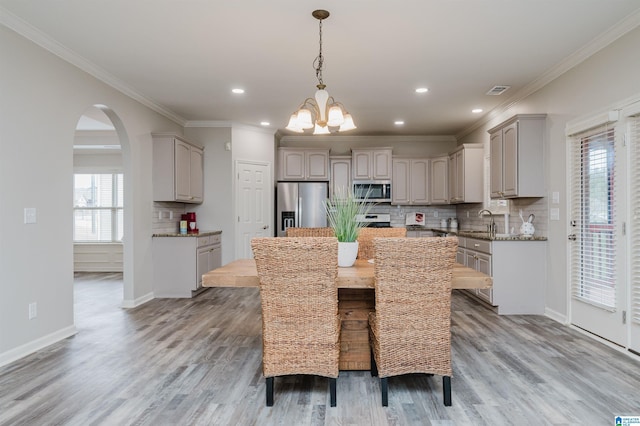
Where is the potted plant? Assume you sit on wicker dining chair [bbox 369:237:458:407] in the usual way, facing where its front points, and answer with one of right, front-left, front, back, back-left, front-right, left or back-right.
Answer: front-left

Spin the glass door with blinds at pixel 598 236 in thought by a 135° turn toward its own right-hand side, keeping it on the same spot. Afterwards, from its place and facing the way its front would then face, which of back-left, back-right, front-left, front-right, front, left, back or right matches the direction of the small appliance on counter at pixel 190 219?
left

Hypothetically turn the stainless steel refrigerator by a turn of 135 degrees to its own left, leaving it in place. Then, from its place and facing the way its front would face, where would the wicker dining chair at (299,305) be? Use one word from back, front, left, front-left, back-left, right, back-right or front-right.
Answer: back-right

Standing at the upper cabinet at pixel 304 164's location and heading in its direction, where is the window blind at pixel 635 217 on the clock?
The window blind is roughly at 11 o'clock from the upper cabinet.

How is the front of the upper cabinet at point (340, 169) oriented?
toward the camera

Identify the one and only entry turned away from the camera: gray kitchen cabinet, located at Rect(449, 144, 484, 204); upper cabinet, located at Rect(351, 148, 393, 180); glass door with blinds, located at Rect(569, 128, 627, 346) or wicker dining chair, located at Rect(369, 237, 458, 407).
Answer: the wicker dining chair

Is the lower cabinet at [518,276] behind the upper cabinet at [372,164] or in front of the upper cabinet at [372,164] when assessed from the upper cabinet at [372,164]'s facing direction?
in front

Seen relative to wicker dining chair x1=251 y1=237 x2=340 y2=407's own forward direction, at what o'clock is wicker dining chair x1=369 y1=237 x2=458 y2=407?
wicker dining chair x1=369 y1=237 x2=458 y2=407 is roughly at 3 o'clock from wicker dining chair x1=251 y1=237 x2=340 y2=407.

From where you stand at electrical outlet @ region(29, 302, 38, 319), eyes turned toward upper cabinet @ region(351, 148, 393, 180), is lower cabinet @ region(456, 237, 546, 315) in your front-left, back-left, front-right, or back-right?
front-right

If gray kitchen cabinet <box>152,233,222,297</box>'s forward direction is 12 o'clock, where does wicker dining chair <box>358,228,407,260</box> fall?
The wicker dining chair is roughly at 2 o'clock from the gray kitchen cabinet.

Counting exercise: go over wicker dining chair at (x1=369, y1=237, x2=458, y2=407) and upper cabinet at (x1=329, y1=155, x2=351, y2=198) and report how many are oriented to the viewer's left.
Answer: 0

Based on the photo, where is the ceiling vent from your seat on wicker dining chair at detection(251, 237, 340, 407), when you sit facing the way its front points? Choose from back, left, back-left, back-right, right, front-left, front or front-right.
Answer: front-right

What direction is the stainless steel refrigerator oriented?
toward the camera

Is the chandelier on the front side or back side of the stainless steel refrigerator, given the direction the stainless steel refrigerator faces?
on the front side

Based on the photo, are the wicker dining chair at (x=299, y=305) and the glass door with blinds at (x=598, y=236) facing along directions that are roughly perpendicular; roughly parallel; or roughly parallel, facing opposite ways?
roughly perpendicular

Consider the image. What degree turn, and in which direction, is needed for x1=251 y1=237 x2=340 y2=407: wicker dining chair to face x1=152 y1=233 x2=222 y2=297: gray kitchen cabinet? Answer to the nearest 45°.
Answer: approximately 45° to its left

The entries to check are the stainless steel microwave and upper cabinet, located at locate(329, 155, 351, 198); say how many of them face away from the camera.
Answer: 0

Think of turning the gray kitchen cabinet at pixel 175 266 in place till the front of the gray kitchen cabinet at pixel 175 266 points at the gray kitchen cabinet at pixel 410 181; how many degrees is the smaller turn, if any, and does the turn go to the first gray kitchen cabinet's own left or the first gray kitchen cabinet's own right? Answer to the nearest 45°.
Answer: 0° — it already faces it

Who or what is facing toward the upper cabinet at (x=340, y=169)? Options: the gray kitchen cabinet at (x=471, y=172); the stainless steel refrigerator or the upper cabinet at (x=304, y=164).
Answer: the gray kitchen cabinet
